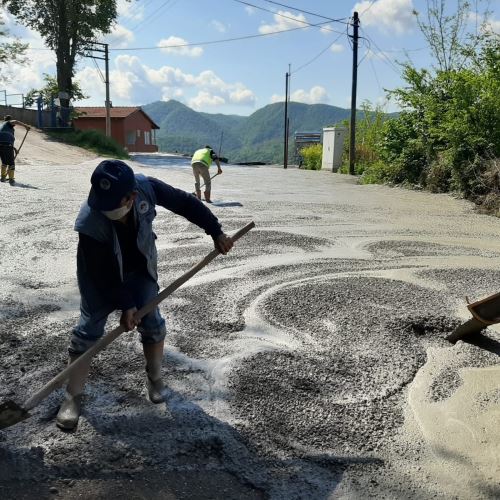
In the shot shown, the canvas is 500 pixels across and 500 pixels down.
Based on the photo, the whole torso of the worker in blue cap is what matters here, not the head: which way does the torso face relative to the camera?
toward the camera

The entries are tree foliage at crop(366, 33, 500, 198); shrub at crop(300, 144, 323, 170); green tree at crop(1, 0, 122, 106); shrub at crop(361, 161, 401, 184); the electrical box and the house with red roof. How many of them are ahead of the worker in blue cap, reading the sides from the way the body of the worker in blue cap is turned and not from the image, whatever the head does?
0

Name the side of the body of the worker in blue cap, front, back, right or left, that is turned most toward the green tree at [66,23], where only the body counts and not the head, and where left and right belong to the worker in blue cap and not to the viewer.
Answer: back

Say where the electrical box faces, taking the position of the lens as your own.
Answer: facing the viewer and to the left of the viewer

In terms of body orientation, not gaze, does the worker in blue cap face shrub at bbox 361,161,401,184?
no

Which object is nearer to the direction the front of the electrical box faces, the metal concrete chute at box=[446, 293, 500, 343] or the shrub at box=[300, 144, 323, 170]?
the metal concrete chute

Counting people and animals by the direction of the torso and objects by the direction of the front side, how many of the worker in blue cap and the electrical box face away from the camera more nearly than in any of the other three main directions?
0

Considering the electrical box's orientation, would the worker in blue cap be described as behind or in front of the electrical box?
in front

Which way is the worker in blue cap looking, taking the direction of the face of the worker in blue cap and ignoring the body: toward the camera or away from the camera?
toward the camera

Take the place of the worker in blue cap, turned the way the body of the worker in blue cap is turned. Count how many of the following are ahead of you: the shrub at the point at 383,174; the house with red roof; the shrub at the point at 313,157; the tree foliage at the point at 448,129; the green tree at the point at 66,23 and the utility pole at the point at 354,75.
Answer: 0

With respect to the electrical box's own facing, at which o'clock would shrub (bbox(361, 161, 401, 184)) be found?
The shrub is roughly at 10 o'clock from the electrical box.

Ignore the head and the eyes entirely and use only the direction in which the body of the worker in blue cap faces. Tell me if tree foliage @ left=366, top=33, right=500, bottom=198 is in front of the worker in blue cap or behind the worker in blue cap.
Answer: behind

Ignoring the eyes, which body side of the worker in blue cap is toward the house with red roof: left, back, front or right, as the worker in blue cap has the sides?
back

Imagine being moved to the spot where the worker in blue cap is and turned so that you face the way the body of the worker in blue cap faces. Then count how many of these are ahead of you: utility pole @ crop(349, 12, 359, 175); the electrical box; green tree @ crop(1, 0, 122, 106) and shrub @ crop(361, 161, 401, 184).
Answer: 0

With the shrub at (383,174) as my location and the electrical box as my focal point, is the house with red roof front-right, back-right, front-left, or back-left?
front-left

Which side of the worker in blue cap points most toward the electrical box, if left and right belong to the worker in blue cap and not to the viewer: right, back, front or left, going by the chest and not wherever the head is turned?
back

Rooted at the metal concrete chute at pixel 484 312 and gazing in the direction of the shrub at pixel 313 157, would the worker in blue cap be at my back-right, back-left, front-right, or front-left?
back-left

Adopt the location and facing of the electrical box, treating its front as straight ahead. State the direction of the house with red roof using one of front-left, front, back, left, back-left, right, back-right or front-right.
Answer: right
